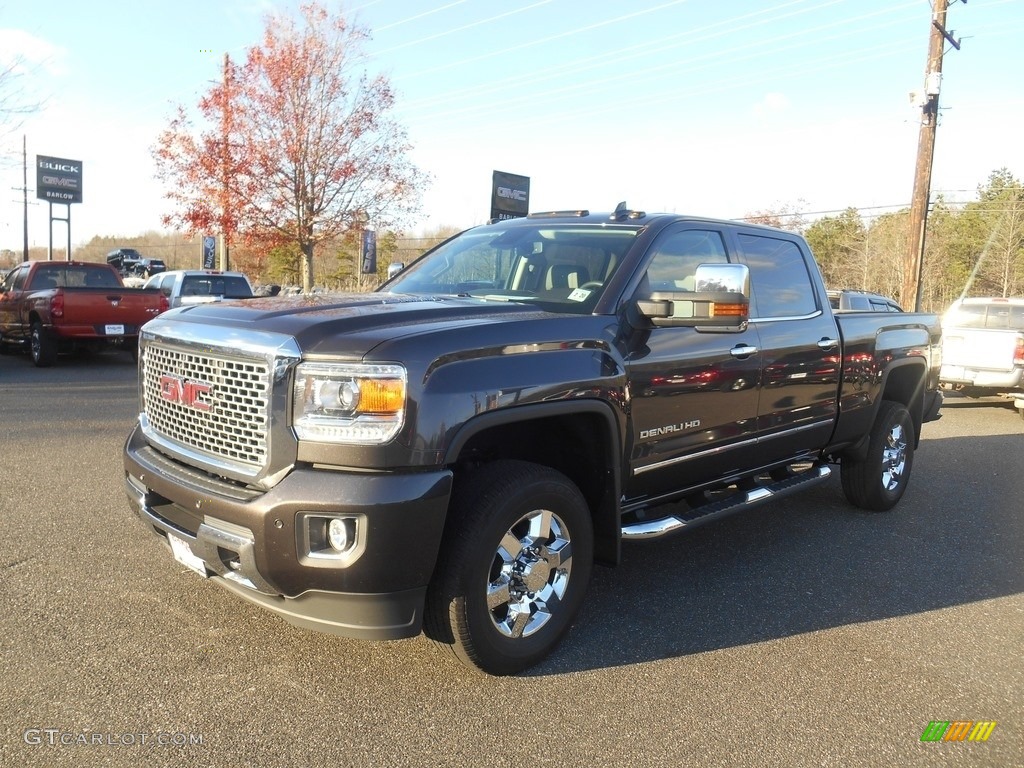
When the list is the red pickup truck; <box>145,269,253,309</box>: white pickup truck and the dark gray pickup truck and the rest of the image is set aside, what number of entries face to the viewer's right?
0

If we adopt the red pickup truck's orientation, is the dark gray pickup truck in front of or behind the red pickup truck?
behind

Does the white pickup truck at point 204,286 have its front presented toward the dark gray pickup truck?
no

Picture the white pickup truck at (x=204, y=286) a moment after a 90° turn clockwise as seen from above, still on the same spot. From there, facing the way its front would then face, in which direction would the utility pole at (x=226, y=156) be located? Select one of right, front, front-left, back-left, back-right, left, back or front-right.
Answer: front-left

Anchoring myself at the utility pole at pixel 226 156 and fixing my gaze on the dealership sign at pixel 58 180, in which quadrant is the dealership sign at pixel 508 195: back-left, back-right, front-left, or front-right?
back-right

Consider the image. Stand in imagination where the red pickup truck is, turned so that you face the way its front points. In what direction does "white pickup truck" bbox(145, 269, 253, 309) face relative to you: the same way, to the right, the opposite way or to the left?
the same way

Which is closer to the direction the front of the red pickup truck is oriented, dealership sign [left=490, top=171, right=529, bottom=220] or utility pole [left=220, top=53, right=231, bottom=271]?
the utility pole

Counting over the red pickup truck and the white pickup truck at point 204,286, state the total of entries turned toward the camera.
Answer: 0

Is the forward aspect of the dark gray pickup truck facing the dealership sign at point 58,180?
no

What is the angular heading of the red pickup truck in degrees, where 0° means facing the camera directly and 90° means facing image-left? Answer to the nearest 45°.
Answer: approximately 135°

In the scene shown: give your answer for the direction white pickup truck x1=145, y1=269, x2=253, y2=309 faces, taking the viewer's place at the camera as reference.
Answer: facing away from the viewer and to the left of the viewer

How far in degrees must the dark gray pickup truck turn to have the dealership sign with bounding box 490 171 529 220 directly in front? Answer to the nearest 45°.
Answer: approximately 135° to its right

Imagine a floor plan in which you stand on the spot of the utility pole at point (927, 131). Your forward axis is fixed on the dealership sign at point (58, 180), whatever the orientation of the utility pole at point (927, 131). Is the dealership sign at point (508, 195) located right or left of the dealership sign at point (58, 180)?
right

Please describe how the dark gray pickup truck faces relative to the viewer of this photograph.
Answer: facing the viewer and to the left of the viewer

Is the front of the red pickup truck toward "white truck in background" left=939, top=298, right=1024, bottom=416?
no

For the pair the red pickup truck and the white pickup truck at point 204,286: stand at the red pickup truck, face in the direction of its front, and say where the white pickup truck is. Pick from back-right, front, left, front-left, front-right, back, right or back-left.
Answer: right
